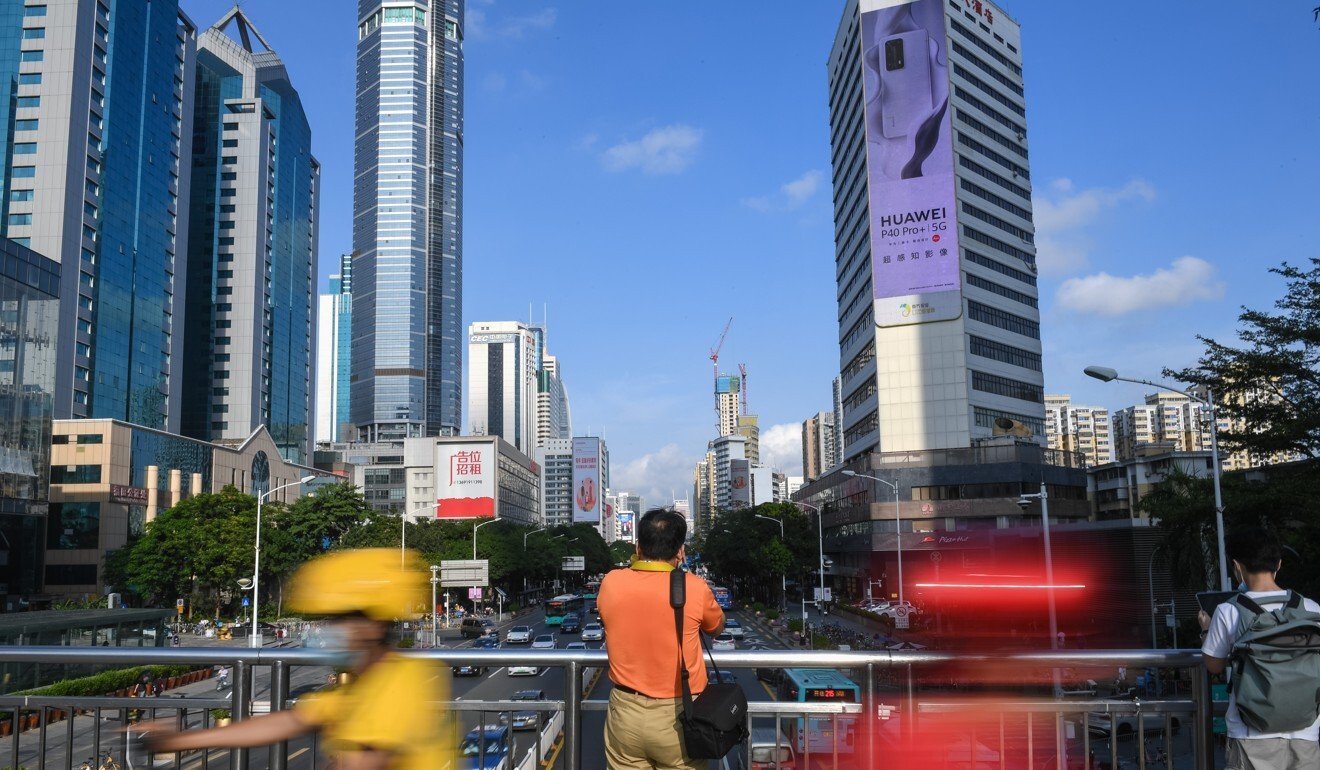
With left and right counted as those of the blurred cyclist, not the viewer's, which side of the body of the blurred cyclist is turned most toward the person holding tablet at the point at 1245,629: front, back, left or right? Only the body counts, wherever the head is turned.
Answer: back

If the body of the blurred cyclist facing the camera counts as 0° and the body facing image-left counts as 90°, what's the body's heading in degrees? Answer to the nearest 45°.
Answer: approximately 90°

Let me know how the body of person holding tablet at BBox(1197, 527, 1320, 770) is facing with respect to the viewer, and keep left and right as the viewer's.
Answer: facing away from the viewer and to the left of the viewer

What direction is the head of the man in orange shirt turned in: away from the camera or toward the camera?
away from the camera
